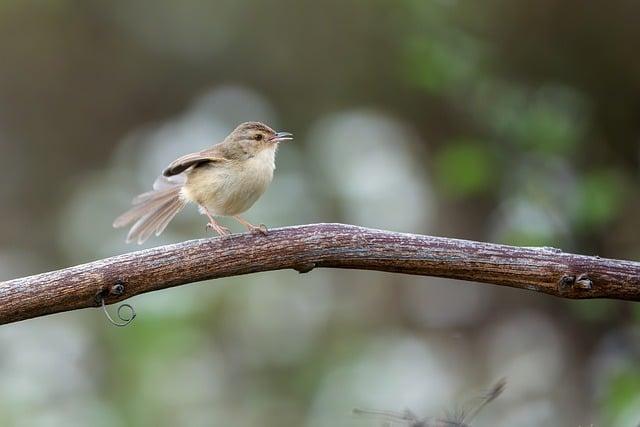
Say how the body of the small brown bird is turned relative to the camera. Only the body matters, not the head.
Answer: to the viewer's right
